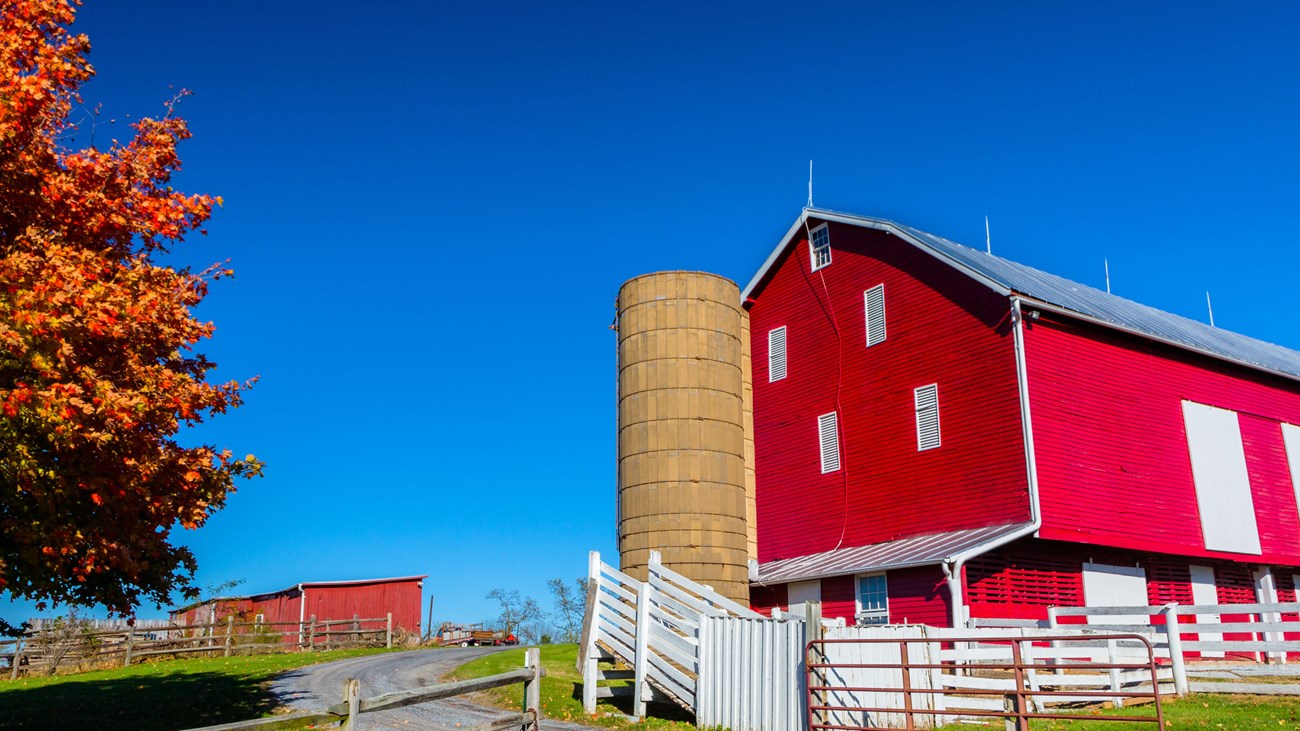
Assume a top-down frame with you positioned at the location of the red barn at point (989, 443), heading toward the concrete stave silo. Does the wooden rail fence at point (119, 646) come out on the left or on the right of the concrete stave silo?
right

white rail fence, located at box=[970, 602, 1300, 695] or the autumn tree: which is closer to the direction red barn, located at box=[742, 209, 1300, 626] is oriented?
the white rail fence

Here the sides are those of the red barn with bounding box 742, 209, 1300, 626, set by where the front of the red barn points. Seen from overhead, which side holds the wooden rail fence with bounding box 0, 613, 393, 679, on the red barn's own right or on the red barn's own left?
on the red barn's own right

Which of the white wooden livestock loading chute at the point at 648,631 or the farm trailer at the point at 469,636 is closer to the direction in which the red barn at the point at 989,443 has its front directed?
the white wooden livestock loading chute

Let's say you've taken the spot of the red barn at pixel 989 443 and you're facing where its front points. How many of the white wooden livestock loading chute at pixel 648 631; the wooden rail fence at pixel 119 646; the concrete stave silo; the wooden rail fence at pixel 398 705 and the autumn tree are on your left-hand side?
0

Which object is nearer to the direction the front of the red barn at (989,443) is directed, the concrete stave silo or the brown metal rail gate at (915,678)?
the brown metal rail gate

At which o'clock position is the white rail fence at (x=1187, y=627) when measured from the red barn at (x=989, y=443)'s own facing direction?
The white rail fence is roughly at 1 o'clock from the red barn.

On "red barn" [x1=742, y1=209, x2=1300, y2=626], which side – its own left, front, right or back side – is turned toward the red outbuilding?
back

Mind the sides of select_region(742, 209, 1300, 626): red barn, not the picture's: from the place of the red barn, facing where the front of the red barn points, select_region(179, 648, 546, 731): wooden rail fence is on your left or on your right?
on your right

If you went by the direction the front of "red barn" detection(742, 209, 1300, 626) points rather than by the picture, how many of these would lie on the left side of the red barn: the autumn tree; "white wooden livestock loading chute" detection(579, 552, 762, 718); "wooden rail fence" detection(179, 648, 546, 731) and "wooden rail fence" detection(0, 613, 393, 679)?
0

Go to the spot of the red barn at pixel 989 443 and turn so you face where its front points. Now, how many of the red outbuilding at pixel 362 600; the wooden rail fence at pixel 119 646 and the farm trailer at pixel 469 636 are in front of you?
0

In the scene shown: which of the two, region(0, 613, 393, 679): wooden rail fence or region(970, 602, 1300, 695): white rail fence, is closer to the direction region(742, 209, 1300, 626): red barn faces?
the white rail fence

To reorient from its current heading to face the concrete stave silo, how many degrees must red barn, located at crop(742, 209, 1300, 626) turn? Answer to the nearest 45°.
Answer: approximately 90° to its right

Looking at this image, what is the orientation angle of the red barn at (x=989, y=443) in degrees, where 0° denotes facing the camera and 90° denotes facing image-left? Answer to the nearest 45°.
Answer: approximately 315°

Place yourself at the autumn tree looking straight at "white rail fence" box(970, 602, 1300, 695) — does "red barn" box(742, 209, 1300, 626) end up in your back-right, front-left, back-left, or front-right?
front-left

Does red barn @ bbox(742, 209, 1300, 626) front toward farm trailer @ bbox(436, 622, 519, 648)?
no
